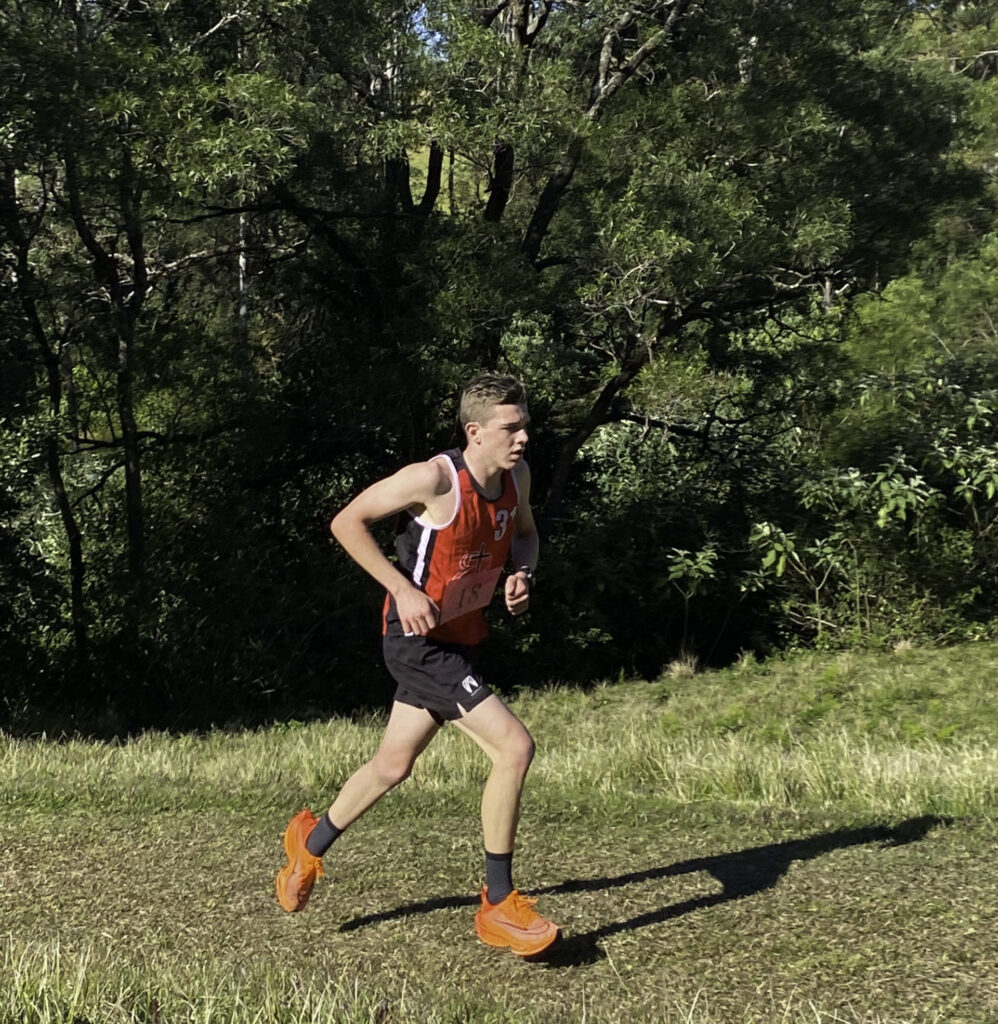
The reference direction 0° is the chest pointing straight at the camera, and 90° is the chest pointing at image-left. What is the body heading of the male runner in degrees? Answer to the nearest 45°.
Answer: approximately 315°

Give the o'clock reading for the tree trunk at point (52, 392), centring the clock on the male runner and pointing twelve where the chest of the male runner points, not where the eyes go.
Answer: The tree trunk is roughly at 7 o'clock from the male runner.
